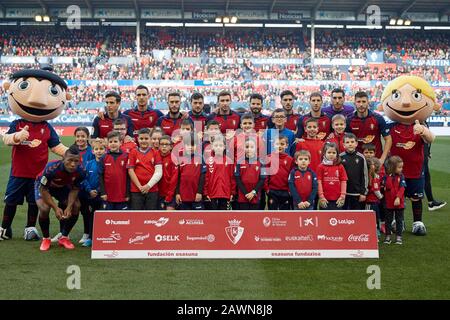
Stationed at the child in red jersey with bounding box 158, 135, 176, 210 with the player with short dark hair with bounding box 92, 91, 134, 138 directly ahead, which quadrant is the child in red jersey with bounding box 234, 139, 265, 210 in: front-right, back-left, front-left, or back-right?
back-right

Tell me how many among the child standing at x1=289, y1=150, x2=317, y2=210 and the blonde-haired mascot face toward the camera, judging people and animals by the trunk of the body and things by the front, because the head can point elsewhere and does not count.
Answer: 2

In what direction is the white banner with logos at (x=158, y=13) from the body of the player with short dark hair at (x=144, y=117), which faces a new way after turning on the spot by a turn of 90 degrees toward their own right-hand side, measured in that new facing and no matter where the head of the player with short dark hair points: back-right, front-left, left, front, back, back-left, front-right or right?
right

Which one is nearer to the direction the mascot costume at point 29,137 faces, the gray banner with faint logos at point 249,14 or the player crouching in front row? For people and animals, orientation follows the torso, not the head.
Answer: the player crouching in front row

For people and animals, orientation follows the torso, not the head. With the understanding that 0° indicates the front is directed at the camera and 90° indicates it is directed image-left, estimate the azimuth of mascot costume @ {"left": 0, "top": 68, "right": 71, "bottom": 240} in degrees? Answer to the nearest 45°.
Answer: approximately 0°
